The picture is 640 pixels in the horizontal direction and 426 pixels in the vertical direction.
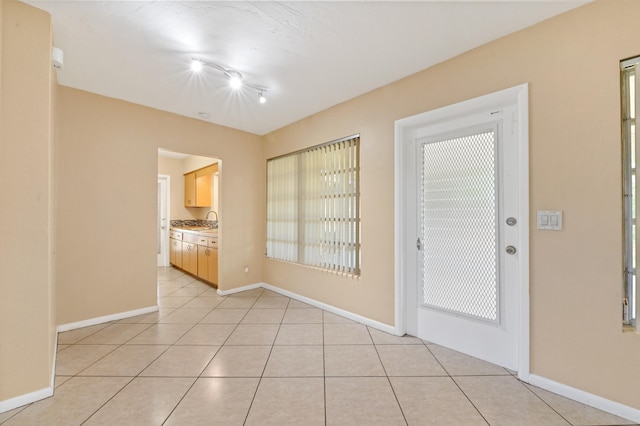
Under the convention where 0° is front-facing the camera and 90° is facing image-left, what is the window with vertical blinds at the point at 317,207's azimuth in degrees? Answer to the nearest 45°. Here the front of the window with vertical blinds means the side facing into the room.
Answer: approximately 45°

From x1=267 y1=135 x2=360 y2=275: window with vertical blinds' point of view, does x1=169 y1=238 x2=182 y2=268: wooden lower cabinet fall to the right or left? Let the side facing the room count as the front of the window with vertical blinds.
on its right

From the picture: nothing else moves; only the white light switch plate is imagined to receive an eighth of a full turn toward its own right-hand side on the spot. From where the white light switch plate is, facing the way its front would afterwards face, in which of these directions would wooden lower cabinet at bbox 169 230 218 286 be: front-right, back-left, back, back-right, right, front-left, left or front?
front-right

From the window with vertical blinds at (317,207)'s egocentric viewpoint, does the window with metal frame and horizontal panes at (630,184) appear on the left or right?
on its left

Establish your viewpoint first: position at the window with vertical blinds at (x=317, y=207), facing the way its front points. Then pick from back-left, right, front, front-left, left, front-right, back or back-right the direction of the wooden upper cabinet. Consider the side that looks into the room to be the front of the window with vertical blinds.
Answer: right

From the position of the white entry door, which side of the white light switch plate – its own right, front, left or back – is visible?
right

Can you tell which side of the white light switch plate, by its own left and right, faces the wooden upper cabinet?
right

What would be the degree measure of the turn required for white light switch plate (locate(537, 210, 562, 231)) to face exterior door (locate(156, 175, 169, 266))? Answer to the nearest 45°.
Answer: approximately 90° to its right

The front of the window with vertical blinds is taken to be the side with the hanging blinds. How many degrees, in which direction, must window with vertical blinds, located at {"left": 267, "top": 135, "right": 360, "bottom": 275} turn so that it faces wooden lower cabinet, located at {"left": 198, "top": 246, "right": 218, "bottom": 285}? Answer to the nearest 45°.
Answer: approximately 90° to its right

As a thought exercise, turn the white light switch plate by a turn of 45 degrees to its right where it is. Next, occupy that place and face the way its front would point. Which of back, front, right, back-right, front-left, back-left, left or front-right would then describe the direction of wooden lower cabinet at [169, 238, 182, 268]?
front-right
